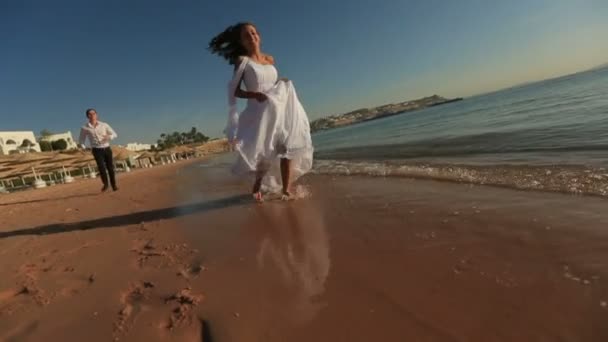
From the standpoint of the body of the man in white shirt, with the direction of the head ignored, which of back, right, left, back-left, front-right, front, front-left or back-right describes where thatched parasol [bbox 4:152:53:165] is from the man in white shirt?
back

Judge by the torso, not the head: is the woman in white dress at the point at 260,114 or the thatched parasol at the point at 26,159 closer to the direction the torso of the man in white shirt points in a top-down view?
the woman in white dress

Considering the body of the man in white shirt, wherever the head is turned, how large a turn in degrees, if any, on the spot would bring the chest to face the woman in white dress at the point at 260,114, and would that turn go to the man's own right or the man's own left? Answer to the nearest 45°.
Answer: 0° — they already face them

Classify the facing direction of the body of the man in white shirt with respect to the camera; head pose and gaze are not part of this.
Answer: toward the camera

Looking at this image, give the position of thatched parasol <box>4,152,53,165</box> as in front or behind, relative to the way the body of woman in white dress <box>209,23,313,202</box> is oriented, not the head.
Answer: behind

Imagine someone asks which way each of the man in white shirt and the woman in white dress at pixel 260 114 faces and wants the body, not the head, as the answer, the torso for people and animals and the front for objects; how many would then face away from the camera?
0

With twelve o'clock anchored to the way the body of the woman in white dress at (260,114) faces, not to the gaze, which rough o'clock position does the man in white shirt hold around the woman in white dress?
The man in white shirt is roughly at 6 o'clock from the woman in white dress.

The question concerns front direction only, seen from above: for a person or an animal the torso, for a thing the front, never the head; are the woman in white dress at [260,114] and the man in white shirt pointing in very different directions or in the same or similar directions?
same or similar directions
